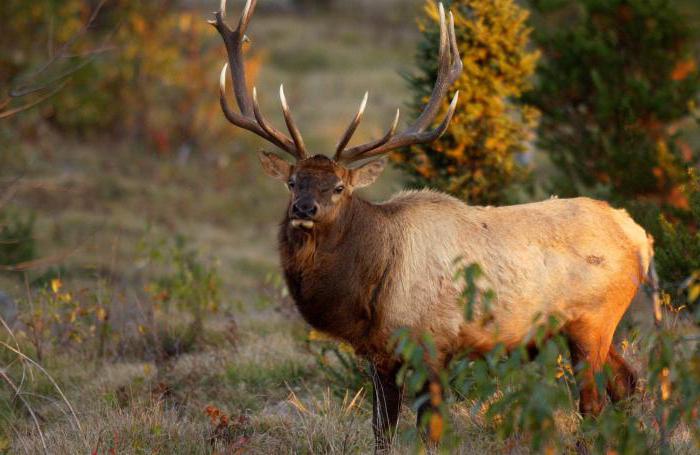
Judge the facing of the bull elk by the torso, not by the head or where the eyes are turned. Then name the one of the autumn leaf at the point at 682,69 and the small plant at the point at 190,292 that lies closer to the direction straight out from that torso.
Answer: the small plant

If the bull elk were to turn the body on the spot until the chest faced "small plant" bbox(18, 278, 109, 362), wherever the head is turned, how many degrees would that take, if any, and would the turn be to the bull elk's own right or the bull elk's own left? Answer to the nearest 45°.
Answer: approximately 45° to the bull elk's own right

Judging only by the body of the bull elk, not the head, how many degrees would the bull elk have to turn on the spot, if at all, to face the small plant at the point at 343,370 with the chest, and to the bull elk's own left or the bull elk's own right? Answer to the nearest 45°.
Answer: approximately 45° to the bull elk's own right

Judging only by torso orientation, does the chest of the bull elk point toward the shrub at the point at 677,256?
no

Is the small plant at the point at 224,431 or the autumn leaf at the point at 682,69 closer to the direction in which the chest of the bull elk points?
the small plant

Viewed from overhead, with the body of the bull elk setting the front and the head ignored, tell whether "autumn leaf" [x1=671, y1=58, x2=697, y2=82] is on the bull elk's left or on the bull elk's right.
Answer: on the bull elk's right

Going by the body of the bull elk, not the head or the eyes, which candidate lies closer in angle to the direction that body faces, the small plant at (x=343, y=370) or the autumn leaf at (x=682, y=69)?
the small plant

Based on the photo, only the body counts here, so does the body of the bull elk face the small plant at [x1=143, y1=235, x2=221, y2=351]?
no

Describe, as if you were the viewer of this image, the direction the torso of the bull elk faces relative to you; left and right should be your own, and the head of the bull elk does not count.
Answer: facing to the left of the viewer

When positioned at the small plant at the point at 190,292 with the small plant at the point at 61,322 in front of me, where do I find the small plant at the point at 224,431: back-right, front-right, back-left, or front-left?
front-left

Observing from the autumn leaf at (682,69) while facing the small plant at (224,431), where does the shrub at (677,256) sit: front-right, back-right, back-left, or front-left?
front-left

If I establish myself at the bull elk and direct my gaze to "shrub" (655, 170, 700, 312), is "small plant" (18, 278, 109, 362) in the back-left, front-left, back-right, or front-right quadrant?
back-left
